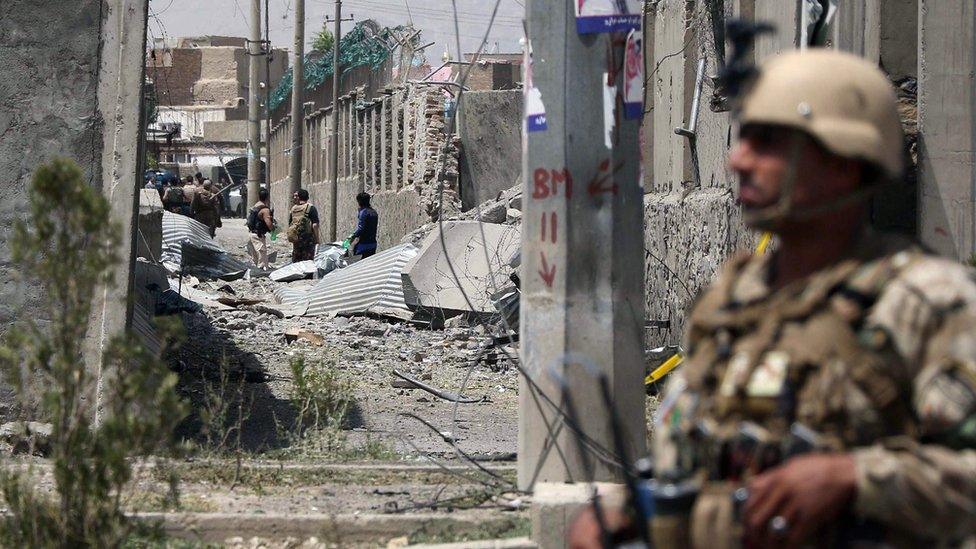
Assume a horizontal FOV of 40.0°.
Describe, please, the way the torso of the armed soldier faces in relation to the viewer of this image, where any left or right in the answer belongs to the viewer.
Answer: facing the viewer and to the left of the viewer

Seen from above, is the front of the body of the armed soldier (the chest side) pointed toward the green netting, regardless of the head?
no

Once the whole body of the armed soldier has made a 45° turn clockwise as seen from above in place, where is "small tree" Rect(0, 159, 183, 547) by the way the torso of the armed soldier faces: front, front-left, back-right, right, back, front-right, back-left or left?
front-right

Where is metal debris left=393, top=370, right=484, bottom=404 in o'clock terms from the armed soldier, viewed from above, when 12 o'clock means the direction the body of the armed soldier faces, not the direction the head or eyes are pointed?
The metal debris is roughly at 4 o'clock from the armed soldier.

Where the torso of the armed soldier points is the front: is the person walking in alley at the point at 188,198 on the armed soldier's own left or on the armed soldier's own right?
on the armed soldier's own right

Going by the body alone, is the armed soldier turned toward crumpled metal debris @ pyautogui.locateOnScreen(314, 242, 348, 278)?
no

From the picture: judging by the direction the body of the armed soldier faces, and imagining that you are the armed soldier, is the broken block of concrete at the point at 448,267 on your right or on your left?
on your right

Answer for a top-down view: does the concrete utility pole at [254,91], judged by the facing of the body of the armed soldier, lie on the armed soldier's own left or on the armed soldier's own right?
on the armed soldier's own right

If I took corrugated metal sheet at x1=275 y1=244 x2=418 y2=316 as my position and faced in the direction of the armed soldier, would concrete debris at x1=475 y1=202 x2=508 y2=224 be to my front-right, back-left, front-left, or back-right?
back-left

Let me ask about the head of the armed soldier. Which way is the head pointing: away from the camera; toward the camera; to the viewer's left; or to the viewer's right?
to the viewer's left

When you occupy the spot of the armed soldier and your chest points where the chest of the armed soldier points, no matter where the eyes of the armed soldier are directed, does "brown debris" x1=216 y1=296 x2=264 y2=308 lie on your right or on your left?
on your right

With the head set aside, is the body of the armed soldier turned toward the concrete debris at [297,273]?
no

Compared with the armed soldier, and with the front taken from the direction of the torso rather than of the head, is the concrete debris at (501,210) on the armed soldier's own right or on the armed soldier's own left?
on the armed soldier's own right

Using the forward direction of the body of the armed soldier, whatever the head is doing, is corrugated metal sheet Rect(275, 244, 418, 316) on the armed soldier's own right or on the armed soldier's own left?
on the armed soldier's own right

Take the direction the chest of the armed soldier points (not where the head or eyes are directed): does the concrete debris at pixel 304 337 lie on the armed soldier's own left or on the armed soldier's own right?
on the armed soldier's own right
